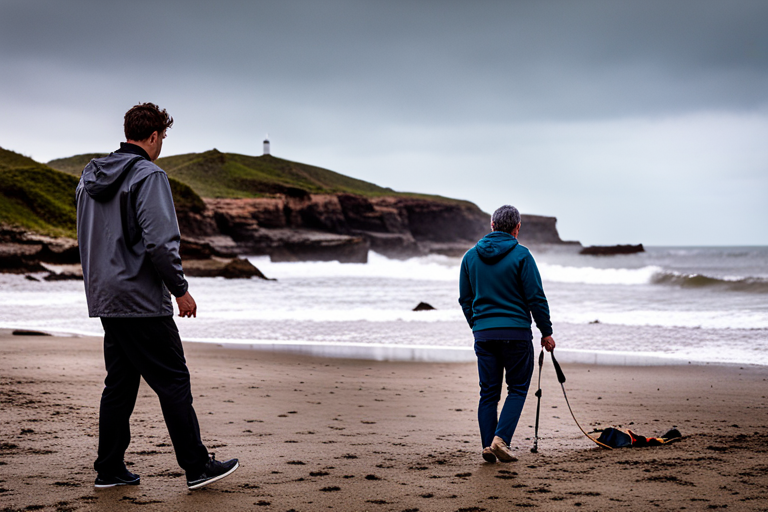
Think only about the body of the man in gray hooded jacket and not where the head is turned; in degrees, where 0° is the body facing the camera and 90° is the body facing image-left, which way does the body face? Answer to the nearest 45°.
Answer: approximately 225°

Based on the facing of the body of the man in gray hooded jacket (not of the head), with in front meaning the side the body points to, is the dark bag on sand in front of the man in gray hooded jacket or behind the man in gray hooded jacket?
in front

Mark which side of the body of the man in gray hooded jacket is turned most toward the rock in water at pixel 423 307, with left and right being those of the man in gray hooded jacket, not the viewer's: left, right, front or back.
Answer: front

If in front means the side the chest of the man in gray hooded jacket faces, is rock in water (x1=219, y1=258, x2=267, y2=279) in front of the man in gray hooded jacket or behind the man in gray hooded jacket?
in front

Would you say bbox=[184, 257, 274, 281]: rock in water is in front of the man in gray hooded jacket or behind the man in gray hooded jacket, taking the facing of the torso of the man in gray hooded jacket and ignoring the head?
in front

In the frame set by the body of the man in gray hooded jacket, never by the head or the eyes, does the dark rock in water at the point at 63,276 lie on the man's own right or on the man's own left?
on the man's own left
